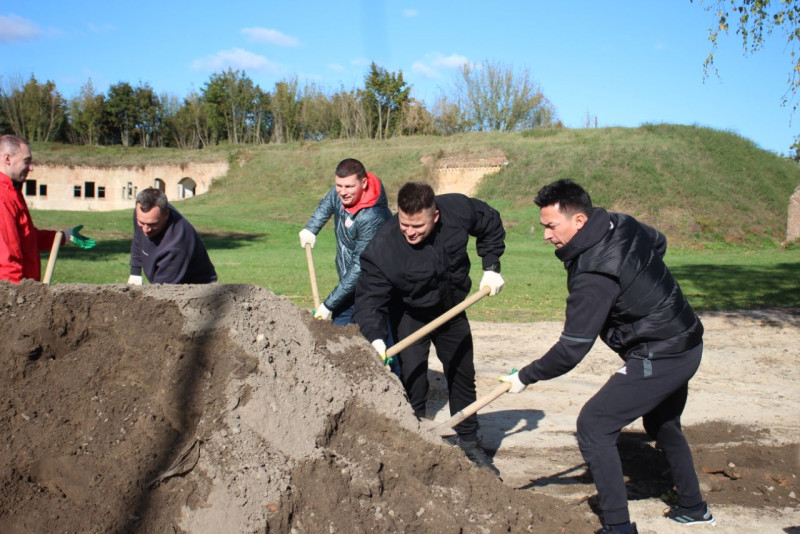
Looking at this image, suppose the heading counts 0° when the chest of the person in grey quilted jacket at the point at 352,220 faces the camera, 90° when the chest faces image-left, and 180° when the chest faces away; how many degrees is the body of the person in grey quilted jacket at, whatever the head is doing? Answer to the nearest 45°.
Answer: approximately 45°

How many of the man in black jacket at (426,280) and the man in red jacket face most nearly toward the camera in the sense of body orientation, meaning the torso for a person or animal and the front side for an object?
1

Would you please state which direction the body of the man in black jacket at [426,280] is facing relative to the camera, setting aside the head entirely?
toward the camera

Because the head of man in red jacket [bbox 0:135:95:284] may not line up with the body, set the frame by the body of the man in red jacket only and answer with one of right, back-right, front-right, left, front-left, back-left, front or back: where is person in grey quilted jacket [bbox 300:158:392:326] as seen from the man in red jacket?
front

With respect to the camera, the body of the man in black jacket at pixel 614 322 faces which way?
to the viewer's left

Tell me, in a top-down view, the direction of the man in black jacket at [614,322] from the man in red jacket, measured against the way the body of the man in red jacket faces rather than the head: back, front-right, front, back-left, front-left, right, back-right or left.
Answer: front-right

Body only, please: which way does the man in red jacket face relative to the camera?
to the viewer's right

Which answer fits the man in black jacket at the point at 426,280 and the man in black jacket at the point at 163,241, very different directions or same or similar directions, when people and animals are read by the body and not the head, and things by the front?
same or similar directions

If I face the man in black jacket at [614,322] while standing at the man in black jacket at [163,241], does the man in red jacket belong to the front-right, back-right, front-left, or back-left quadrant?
back-right

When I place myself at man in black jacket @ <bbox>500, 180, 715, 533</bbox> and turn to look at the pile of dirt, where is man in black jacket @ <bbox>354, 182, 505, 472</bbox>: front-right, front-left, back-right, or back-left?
front-right

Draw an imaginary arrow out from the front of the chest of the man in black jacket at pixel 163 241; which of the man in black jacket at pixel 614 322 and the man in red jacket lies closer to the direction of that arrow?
the man in red jacket

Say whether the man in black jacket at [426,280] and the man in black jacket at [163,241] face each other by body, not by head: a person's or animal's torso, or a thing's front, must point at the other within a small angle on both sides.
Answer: no

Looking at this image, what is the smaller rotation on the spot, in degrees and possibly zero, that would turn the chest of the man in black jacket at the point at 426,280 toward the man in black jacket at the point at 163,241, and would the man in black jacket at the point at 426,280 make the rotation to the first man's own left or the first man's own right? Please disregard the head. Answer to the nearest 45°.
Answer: approximately 90° to the first man's own right

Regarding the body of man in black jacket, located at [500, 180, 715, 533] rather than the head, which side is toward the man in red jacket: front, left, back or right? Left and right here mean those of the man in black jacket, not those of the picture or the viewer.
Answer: front

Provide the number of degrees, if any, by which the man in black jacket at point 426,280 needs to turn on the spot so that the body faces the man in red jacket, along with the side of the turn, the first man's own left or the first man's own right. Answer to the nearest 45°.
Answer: approximately 90° to the first man's own right

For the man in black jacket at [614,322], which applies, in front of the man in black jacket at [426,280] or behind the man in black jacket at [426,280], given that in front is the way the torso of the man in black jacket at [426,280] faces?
in front

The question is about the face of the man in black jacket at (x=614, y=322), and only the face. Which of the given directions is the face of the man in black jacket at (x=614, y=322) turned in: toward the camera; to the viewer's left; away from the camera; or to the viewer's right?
to the viewer's left
